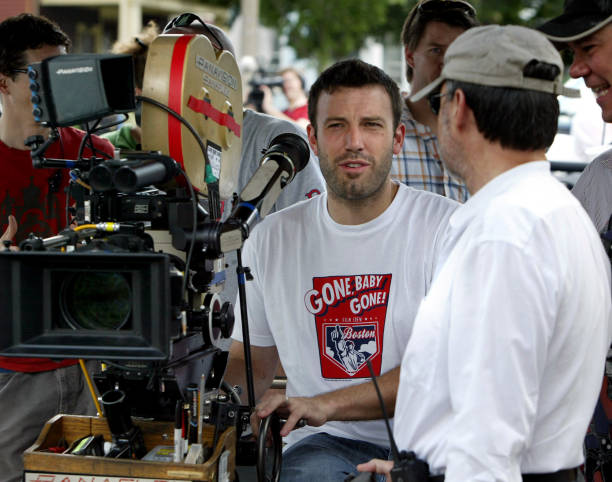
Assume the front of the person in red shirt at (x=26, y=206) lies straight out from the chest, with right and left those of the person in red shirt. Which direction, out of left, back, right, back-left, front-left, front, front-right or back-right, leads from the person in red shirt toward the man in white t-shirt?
front

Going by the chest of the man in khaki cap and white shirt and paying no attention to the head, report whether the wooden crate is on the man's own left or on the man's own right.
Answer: on the man's own left

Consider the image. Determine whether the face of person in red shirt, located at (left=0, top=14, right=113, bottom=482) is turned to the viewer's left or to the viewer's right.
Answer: to the viewer's right

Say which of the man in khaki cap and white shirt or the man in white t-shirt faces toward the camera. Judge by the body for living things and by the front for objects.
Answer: the man in white t-shirt

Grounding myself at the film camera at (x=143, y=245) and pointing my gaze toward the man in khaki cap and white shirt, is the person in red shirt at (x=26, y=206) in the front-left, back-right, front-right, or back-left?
back-left

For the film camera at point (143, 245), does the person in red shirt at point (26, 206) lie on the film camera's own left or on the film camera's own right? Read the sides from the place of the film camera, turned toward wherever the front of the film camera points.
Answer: on the film camera's own right

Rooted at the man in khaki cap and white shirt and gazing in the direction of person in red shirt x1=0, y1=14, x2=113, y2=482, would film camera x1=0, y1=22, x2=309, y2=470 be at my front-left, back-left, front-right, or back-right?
front-left

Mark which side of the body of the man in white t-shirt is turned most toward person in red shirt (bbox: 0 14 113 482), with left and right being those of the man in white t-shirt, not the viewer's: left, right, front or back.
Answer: right

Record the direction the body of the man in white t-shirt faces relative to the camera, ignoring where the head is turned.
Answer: toward the camera

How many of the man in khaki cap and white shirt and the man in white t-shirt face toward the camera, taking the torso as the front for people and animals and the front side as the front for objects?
1

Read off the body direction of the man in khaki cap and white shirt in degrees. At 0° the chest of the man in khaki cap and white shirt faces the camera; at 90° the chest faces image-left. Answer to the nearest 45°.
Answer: approximately 135°

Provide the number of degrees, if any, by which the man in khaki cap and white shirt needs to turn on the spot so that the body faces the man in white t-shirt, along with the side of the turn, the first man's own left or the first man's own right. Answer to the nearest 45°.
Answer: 0° — they already face them

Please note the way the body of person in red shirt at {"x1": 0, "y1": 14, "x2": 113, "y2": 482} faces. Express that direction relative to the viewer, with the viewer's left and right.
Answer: facing the viewer and to the right of the viewer

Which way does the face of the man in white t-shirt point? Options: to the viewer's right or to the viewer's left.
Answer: to the viewer's right

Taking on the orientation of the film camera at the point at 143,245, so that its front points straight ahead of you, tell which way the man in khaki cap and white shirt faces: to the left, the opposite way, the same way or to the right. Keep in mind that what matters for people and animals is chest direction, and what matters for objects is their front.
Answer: to the right

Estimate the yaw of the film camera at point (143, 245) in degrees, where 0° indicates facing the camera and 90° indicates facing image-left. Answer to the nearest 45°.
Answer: approximately 45°

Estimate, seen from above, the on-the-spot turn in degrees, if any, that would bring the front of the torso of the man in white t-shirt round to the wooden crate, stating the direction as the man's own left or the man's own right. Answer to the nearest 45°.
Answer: approximately 45° to the man's own right

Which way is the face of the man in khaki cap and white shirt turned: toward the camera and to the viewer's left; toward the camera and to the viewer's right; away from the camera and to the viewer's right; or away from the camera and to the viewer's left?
away from the camera and to the viewer's left
